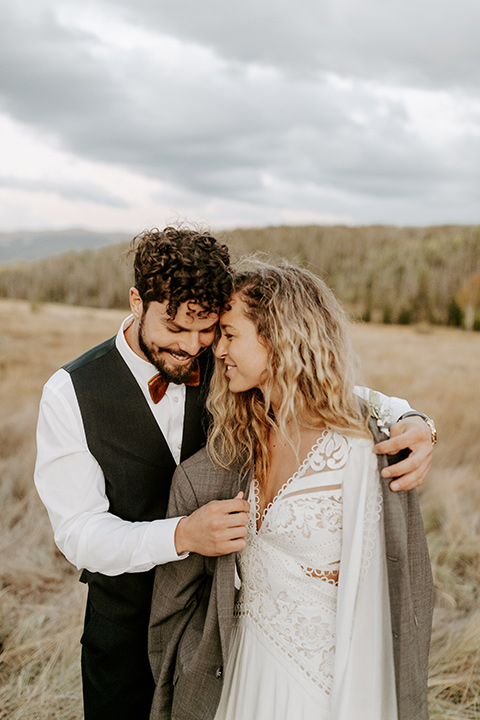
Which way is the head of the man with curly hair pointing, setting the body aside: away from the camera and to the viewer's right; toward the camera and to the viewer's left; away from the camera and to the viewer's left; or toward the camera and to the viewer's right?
toward the camera and to the viewer's right

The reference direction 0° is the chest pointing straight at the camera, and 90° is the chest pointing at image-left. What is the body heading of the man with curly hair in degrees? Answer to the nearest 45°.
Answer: approximately 315°
